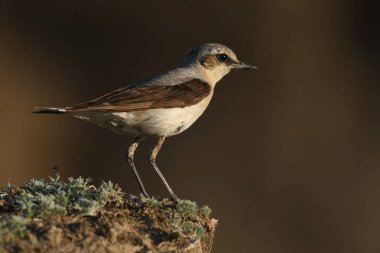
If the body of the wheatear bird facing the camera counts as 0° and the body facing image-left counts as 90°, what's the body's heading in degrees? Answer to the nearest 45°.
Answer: approximately 270°
